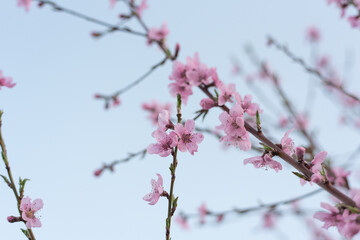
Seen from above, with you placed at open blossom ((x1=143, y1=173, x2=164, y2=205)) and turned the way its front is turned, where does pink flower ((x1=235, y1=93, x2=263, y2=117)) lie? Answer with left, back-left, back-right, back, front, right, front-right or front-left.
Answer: back

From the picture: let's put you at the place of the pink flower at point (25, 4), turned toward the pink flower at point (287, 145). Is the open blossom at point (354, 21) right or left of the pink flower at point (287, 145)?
left

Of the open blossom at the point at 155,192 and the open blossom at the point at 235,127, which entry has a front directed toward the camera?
the open blossom at the point at 235,127

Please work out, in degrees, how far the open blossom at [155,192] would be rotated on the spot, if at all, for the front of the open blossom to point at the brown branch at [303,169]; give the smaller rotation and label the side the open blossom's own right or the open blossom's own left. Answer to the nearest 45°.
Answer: approximately 135° to the open blossom's own left

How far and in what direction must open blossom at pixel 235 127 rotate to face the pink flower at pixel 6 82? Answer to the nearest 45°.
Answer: approximately 90° to its right

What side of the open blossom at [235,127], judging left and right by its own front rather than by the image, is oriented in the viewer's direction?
front

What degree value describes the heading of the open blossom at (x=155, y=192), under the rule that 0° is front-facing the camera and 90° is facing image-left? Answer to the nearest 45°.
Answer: approximately 90°
